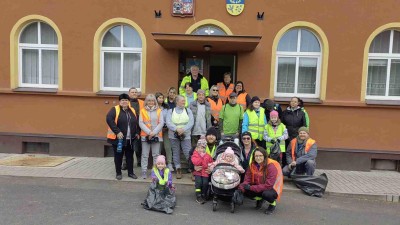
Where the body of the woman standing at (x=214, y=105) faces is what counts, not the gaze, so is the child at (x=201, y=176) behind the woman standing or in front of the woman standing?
in front

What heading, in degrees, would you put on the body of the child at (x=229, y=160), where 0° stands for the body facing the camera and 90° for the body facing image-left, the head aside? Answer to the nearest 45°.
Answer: approximately 0°

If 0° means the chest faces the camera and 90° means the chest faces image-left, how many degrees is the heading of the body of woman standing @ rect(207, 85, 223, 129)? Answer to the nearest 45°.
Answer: approximately 0°

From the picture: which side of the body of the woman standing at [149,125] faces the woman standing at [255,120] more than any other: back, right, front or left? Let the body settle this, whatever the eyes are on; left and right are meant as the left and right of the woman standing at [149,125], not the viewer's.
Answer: left

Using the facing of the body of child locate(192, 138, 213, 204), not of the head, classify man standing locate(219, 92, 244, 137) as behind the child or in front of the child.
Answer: behind

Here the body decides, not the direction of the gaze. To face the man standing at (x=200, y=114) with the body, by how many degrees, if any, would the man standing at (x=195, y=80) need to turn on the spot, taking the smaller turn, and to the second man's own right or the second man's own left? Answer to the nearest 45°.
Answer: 0° — they already face them

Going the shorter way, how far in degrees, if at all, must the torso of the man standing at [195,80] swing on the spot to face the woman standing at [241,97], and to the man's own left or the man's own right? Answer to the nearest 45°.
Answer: approximately 45° to the man's own left

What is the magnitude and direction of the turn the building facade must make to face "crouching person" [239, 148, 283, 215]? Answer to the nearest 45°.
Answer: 0° — it already faces them
